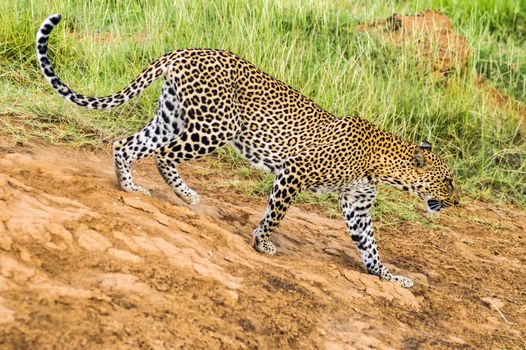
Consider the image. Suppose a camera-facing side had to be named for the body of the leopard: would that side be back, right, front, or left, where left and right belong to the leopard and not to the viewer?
right

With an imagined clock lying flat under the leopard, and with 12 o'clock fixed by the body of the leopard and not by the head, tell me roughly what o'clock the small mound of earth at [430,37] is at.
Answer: The small mound of earth is roughly at 10 o'clock from the leopard.
